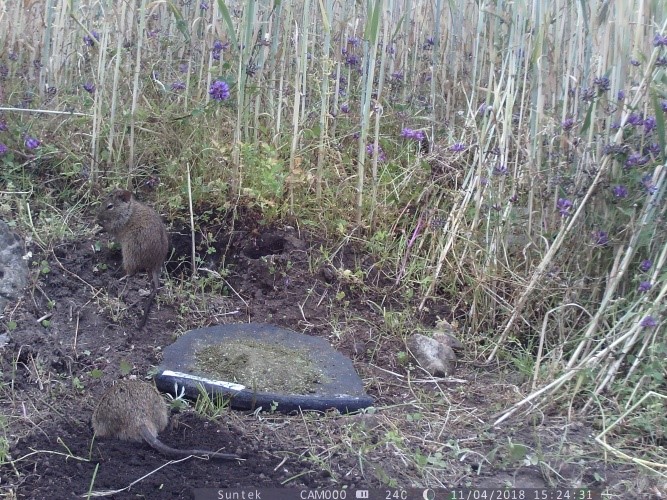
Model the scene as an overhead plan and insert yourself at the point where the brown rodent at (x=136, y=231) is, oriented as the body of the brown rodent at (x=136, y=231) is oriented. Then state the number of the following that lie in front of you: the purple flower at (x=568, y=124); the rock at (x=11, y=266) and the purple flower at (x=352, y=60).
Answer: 1

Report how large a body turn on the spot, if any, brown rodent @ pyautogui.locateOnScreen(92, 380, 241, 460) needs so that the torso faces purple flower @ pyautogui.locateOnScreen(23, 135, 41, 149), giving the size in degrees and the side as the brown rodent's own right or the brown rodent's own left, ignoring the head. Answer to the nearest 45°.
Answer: approximately 45° to the brown rodent's own right

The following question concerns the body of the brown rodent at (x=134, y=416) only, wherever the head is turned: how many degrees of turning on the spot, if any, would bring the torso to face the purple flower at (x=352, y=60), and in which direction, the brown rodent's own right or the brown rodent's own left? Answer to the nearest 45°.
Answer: approximately 90° to the brown rodent's own right

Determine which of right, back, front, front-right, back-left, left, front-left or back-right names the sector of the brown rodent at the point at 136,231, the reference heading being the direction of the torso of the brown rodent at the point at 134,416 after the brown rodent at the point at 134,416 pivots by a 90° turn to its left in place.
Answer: back-right

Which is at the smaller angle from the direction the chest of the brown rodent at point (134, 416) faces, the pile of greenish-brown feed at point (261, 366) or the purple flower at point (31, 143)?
the purple flower

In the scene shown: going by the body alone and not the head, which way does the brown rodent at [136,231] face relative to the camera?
to the viewer's left

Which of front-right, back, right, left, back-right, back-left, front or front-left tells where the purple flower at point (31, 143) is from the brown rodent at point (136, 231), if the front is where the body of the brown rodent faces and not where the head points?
front-right

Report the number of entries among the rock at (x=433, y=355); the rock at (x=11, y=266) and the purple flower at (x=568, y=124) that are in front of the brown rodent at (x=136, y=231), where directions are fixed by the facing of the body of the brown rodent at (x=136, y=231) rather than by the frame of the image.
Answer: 1

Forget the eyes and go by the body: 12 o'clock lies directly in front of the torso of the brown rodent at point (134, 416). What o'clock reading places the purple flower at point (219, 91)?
The purple flower is roughly at 2 o'clock from the brown rodent.

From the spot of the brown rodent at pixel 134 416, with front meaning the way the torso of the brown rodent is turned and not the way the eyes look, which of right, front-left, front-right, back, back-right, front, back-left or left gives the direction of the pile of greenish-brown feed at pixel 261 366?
right

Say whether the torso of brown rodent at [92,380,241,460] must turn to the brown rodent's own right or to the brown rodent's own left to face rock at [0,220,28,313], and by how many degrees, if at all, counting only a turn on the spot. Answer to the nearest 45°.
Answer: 0° — it already faces it

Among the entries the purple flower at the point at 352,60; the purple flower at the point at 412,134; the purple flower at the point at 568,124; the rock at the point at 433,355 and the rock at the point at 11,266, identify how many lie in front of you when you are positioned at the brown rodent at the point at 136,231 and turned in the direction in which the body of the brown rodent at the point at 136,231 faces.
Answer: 1

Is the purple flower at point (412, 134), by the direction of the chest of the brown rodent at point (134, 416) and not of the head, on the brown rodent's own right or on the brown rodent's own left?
on the brown rodent's own right

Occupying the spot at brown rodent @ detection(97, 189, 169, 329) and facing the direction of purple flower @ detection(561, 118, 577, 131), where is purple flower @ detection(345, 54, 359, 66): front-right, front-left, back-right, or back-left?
front-left

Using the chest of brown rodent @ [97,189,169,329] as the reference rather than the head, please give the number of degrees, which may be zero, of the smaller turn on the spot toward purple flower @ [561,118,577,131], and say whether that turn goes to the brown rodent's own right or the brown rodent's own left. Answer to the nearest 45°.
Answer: approximately 180°

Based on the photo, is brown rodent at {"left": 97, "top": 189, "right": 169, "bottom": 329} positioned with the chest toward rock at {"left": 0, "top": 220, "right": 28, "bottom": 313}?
yes

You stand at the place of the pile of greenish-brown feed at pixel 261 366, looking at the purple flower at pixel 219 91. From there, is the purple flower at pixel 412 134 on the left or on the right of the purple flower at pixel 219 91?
right

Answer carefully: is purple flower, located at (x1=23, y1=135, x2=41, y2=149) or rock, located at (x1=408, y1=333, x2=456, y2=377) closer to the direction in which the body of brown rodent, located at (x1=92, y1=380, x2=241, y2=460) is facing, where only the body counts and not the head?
the purple flower

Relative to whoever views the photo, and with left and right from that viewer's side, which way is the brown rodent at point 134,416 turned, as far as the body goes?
facing away from the viewer and to the left of the viewer
